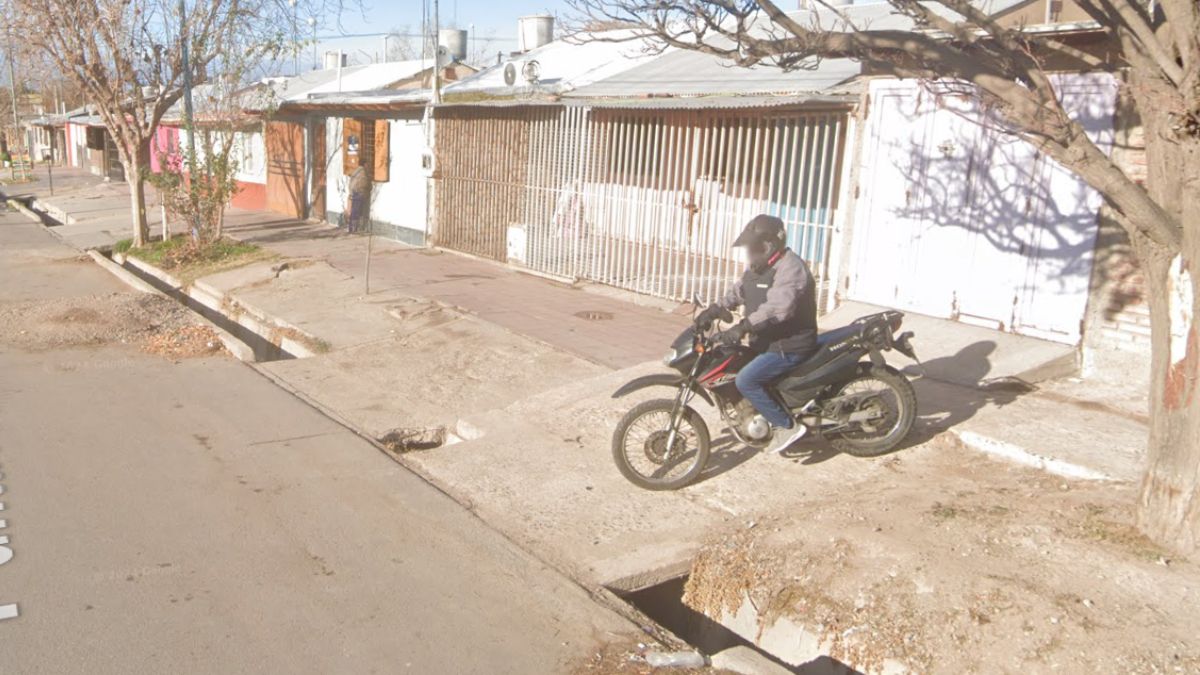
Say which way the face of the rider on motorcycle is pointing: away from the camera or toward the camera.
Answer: toward the camera

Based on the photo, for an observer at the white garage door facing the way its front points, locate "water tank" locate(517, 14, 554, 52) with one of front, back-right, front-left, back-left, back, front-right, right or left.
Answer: right

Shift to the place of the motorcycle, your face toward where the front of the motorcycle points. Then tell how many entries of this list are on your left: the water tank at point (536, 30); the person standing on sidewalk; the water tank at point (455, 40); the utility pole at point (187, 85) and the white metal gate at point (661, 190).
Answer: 0

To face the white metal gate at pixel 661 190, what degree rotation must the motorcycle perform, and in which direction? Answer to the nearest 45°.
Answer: approximately 135° to its right

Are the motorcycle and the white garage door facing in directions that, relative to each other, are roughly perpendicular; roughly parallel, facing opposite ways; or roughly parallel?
roughly parallel

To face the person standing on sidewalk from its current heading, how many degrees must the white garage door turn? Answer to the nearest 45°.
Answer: approximately 90° to its right

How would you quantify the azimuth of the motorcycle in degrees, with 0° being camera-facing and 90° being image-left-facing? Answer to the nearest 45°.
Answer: approximately 45°

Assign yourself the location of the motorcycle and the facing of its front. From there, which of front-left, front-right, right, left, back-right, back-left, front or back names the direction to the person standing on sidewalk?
right

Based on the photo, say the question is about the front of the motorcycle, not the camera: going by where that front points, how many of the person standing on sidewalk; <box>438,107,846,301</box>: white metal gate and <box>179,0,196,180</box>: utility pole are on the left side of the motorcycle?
0

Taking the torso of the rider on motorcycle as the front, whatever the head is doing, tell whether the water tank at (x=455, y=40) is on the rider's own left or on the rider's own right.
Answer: on the rider's own right

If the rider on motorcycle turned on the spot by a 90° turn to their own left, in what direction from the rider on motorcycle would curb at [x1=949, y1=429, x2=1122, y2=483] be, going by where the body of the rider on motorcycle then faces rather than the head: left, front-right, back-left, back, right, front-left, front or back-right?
front-left

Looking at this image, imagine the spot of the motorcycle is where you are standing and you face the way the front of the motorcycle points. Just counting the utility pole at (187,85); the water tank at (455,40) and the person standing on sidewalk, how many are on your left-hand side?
0

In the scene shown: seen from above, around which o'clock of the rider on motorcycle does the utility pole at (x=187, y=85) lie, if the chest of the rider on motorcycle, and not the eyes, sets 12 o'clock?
The utility pole is roughly at 3 o'clock from the rider on motorcycle.

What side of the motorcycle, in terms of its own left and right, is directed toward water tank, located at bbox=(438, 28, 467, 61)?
right

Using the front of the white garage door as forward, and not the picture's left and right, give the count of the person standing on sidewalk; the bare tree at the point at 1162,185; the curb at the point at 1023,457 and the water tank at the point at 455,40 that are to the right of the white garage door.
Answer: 2

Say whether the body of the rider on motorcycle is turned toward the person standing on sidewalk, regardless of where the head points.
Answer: no

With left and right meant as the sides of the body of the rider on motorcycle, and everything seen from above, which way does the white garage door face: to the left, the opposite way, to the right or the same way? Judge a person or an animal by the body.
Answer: the same way

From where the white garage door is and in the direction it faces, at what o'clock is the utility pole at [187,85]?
The utility pole is roughly at 2 o'clock from the white garage door.
